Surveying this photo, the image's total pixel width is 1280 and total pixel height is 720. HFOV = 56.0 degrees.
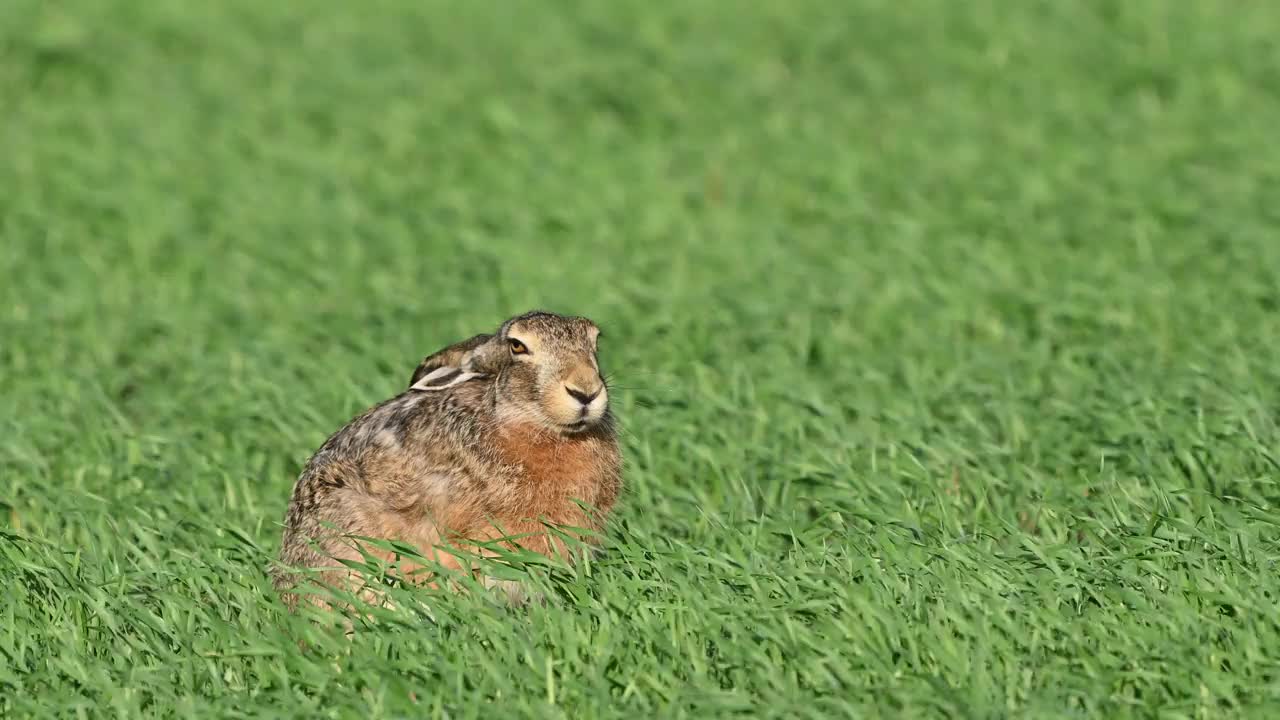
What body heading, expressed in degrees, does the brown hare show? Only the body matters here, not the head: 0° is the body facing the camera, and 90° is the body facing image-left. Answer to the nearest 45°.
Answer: approximately 315°
